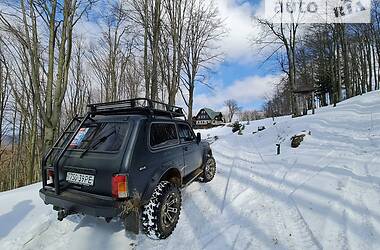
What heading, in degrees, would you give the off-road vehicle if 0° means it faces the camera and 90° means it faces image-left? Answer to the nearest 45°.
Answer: approximately 225°
